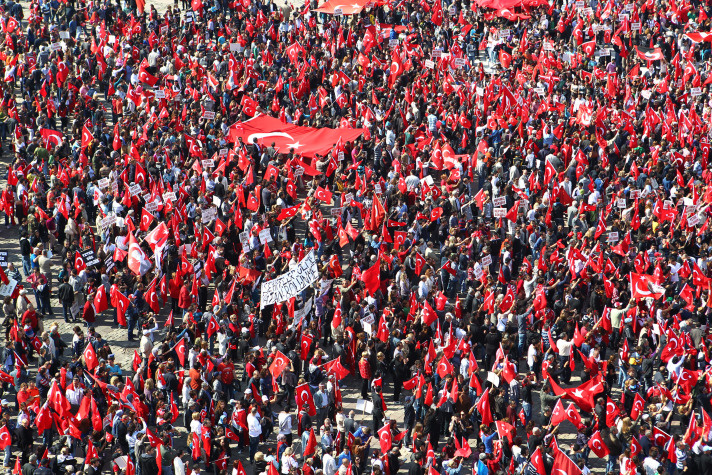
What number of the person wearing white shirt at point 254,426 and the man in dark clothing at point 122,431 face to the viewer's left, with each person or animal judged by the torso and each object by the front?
0

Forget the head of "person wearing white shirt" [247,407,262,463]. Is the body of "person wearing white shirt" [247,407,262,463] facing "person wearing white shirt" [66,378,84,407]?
no

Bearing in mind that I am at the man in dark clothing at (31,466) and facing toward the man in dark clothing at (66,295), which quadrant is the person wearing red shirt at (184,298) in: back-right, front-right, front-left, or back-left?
front-right

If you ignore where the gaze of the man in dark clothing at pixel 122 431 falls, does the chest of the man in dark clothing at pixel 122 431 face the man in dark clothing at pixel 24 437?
no

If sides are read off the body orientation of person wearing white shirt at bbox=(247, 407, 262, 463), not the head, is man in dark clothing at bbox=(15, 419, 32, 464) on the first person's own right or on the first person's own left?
on the first person's own left

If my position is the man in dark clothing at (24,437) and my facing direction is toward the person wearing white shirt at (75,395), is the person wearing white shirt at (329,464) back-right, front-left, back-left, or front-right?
front-right

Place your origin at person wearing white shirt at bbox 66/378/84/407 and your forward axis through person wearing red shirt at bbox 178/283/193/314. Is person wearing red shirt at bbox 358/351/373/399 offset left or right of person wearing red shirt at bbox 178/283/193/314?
right

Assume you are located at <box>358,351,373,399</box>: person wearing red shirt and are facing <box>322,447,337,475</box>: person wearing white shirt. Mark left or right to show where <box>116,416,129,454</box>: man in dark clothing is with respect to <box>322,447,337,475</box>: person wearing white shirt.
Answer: right

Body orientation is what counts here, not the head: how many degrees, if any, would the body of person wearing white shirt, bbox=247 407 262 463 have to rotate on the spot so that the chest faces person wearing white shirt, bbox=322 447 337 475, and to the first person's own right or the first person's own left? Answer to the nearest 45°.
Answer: approximately 90° to the first person's own right

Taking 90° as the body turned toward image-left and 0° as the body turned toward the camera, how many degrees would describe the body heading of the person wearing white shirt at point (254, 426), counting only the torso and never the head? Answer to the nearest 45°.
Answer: approximately 225°

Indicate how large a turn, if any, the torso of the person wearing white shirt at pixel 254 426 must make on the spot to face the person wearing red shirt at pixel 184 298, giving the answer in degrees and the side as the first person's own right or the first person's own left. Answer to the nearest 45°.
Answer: approximately 45° to the first person's own left

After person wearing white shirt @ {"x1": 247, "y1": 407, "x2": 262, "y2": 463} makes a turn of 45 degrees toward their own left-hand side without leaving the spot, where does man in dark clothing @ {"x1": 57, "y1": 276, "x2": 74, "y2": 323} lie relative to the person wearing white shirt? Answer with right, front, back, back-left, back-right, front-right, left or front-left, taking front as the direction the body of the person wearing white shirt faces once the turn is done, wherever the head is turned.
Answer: front-left
